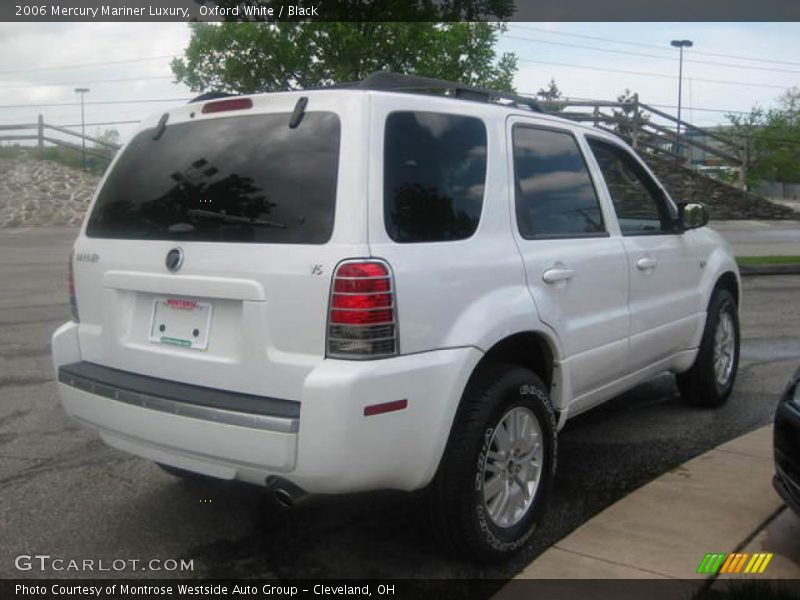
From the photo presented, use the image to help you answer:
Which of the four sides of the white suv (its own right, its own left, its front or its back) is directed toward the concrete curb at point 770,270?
front

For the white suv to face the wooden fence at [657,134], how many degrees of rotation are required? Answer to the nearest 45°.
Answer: approximately 45° to its left

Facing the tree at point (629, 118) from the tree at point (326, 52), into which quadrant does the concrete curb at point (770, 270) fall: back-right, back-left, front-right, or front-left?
front-right

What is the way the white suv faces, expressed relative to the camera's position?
facing away from the viewer and to the right of the viewer

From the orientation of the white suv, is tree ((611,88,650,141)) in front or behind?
in front

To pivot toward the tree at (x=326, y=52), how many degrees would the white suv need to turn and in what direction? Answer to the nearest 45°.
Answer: approximately 45° to its left
